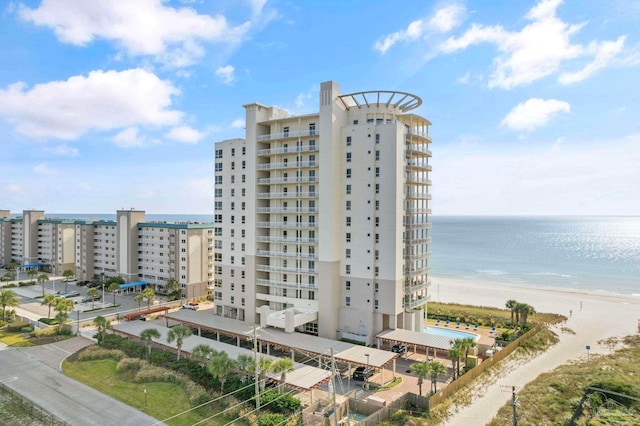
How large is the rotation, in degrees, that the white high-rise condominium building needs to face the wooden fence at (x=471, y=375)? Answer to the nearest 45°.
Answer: approximately 90° to its left

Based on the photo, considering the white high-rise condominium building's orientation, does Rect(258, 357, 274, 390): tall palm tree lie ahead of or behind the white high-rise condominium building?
ahead

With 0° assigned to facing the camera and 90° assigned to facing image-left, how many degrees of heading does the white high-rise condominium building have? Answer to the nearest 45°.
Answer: approximately 45°

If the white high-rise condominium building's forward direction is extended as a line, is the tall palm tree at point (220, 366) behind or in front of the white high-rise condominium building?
in front

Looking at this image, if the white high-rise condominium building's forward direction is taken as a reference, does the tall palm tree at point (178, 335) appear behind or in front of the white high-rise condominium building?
in front

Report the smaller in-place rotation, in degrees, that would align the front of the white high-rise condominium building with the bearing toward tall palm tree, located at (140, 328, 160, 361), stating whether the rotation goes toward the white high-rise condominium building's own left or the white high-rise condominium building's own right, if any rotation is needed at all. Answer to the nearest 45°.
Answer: approximately 45° to the white high-rise condominium building's own right
